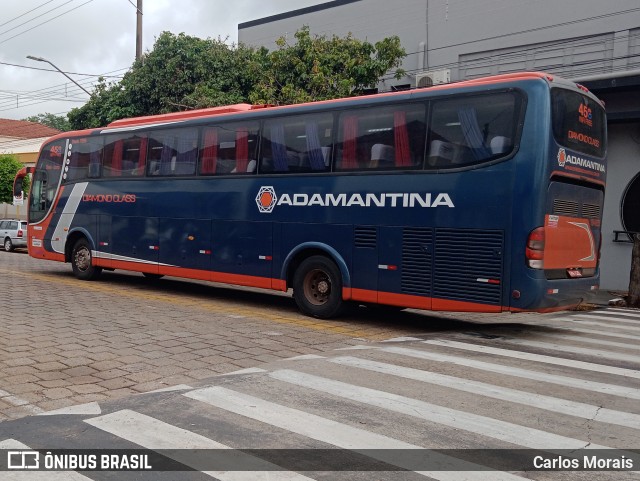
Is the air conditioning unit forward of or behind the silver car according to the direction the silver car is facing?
behind

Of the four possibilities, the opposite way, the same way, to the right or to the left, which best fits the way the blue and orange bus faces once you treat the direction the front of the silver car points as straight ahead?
the same way

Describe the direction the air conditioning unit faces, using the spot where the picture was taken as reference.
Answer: facing the viewer and to the left of the viewer

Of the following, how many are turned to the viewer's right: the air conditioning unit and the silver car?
0

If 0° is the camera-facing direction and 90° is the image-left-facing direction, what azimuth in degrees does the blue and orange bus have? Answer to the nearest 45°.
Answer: approximately 135°

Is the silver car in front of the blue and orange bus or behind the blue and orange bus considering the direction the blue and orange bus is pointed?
in front

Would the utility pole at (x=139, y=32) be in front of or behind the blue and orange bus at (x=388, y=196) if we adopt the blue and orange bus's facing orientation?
in front

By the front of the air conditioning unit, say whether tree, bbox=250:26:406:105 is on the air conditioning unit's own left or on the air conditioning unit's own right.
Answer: on the air conditioning unit's own right

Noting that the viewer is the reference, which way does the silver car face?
facing away from the viewer and to the left of the viewer

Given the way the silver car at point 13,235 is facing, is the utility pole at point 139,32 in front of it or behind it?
behind

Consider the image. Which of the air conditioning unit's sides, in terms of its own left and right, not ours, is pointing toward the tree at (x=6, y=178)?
right
